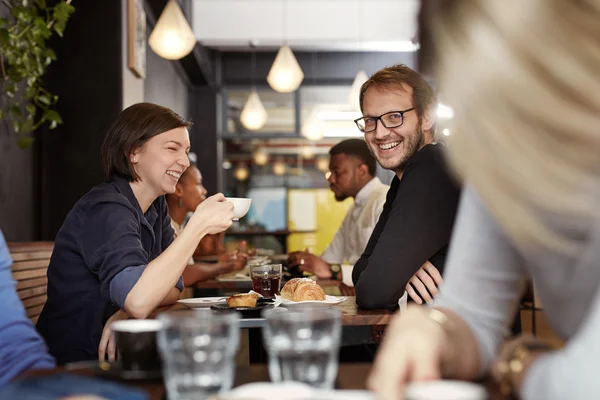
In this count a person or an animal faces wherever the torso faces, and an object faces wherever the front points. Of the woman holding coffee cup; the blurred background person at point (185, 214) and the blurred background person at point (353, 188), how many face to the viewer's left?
1

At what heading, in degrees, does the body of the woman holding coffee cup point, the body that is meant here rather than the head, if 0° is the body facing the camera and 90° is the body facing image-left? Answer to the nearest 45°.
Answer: approximately 270°

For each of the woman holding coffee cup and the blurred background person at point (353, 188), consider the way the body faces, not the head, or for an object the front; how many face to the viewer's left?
1

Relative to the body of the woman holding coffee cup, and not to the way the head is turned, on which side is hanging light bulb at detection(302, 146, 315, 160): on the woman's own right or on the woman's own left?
on the woman's own left

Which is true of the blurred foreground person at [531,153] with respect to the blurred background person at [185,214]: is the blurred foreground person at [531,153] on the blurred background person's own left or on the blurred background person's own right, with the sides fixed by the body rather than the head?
on the blurred background person's own right

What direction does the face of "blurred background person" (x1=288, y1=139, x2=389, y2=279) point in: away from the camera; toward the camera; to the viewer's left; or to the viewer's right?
to the viewer's left

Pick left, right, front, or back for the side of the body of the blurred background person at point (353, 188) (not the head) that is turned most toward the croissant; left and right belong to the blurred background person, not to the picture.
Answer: left

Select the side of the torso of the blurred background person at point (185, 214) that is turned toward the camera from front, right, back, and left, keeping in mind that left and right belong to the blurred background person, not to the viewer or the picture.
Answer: right

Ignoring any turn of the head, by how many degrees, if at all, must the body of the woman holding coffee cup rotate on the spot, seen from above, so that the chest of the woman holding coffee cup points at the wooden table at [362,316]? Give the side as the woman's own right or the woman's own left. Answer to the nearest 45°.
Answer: approximately 45° to the woman's own right

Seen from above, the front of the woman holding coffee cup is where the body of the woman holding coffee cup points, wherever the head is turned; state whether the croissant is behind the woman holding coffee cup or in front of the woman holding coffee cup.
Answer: in front

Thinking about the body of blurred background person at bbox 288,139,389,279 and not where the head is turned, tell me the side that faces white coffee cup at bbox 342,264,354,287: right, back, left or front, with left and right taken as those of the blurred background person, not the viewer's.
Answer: left

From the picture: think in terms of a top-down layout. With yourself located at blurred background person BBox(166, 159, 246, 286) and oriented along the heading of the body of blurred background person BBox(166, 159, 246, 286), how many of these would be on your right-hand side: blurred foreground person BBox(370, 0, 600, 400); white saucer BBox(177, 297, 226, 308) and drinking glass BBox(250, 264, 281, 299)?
3

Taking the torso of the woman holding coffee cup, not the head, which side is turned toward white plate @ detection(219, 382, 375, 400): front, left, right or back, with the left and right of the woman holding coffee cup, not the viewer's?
right

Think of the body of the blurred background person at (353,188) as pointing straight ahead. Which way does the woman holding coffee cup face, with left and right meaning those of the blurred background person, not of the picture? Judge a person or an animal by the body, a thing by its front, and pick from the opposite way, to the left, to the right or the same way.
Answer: the opposite way

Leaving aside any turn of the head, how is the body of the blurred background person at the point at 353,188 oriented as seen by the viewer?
to the viewer's left

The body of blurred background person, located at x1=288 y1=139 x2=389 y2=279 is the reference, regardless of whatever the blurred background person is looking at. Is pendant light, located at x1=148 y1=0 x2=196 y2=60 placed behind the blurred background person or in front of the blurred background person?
in front

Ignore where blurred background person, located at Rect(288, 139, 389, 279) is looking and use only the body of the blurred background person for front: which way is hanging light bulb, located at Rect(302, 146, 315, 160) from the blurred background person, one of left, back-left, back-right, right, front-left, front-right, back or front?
right

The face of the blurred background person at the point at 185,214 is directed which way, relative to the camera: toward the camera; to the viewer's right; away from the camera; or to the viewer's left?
to the viewer's right
